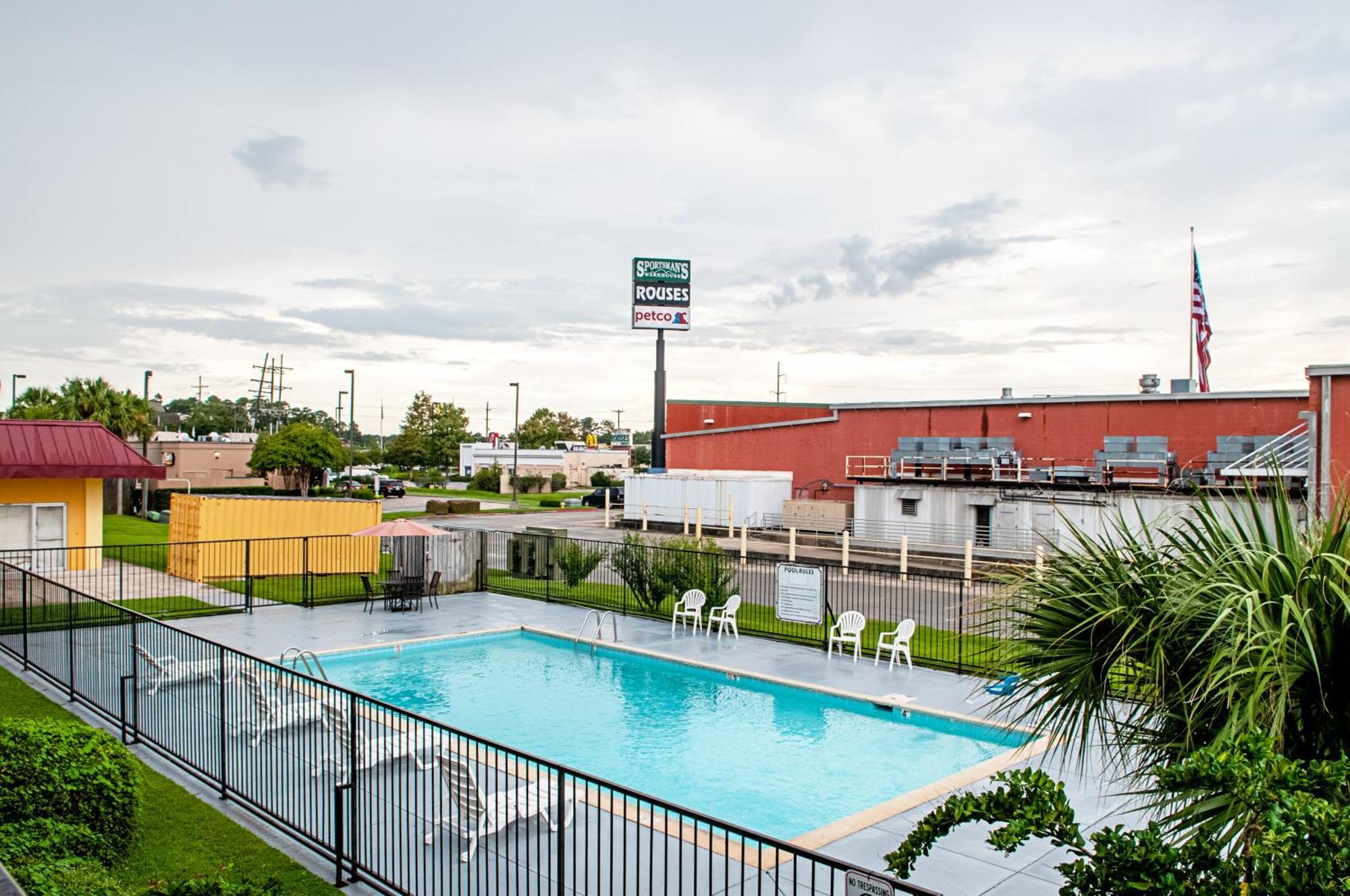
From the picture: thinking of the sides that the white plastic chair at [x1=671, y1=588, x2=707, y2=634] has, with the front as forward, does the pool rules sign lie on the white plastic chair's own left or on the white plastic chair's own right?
on the white plastic chair's own left

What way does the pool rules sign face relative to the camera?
toward the camera

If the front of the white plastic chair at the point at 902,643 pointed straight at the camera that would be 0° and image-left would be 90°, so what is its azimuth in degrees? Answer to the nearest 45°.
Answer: approximately 45°

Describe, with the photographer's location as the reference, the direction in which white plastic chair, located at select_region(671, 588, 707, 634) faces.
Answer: facing the viewer and to the left of the viewer

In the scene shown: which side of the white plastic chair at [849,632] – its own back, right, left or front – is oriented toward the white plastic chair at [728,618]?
right

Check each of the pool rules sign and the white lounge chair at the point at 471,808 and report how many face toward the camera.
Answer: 1

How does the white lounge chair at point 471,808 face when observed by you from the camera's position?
facing away from the viewer and to the right of the viewer

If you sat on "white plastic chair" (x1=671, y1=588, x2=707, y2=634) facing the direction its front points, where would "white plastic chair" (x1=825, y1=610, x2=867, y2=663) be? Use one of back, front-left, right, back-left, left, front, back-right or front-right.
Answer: left

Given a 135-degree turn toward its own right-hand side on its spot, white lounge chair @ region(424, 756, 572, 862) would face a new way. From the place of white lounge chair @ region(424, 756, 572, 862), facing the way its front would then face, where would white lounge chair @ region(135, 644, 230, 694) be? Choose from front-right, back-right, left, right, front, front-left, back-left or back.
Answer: back-right

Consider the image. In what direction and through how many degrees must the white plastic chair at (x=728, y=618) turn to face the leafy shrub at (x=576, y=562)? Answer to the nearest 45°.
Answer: approximately 90° to its right

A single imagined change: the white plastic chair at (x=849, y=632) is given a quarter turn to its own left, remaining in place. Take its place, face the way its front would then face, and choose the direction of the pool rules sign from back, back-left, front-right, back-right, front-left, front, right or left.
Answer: back

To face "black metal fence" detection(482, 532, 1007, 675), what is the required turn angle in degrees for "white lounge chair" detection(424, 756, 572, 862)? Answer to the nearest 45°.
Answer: approximately 45° to its left

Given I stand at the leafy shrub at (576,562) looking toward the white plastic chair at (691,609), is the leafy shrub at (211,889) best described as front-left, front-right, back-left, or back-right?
front-right

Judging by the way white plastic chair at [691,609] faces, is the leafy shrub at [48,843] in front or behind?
in front
